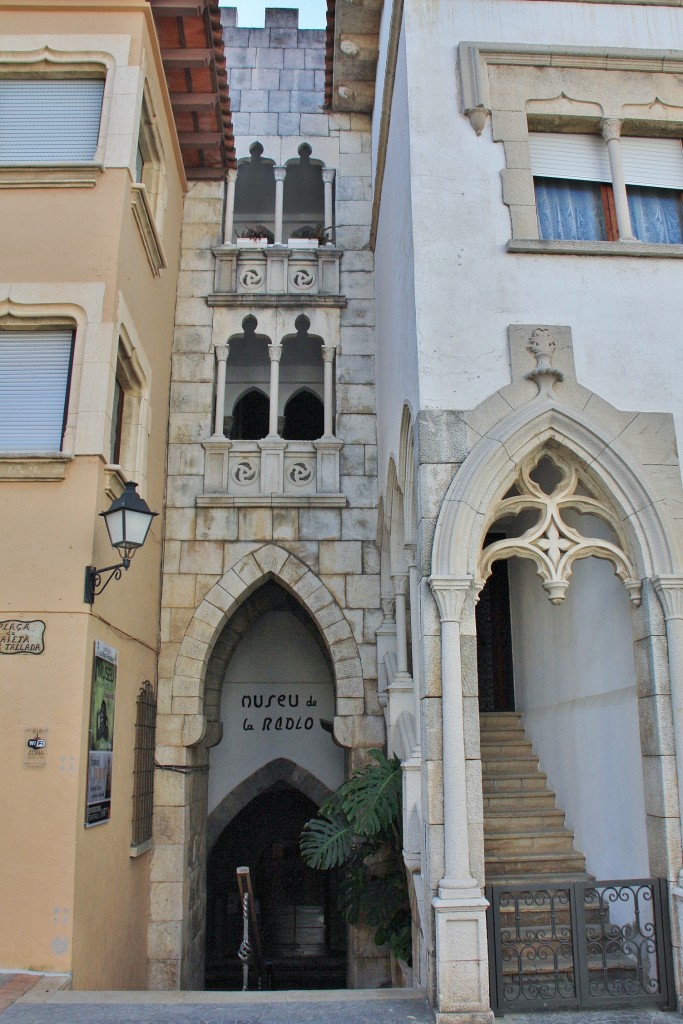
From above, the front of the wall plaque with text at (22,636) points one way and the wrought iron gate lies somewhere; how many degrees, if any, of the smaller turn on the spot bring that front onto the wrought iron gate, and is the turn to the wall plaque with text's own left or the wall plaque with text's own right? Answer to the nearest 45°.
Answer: approximately 45° to the wall plaque with text's own left

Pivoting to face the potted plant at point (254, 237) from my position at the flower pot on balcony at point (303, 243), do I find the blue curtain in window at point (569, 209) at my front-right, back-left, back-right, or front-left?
back-left

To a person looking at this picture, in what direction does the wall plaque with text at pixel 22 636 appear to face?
facing the viewer

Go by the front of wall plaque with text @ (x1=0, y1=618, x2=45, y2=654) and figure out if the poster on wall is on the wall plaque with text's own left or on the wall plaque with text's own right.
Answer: on the wall plaque with text's own left

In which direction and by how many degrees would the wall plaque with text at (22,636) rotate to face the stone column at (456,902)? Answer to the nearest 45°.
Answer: approximately 45° to its left

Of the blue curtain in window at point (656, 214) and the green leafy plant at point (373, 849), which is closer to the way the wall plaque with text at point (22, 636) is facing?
the blue curtain in window
